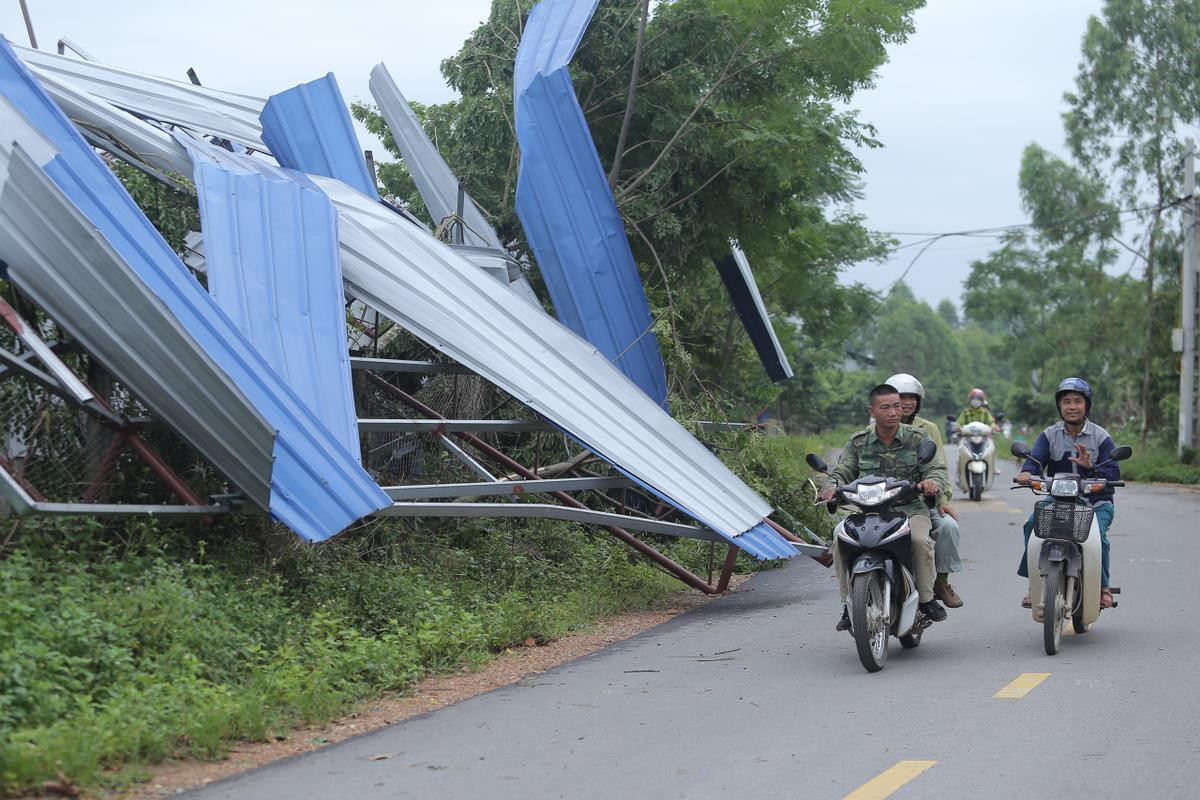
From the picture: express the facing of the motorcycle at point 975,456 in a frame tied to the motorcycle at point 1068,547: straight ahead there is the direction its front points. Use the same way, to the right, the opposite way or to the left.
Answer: the same way

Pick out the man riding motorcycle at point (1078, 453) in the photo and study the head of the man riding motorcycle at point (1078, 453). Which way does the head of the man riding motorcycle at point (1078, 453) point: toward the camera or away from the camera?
toward the camera

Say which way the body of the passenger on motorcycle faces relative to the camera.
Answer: toward the camera

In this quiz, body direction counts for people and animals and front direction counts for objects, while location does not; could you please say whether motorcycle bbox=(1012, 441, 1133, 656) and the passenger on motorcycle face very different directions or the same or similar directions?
same or similar directions

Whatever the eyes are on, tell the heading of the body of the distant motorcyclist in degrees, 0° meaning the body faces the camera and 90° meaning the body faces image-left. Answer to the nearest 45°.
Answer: approximately 0°

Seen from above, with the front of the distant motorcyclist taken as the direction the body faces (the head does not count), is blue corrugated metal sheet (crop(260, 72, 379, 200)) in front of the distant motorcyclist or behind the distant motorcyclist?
in front

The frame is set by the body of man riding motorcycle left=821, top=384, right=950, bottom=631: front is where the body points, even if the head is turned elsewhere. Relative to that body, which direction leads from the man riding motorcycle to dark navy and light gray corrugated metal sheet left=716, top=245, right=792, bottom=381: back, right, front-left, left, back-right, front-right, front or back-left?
back

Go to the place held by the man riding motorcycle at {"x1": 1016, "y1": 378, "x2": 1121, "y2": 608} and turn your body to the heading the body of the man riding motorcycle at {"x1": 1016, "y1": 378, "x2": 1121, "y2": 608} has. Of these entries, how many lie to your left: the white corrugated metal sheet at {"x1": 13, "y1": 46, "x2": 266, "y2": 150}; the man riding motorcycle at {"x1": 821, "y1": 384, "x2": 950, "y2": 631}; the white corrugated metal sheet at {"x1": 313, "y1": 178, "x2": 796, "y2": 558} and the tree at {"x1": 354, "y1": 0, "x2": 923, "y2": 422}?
0

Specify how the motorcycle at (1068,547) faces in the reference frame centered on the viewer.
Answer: facing the viewer

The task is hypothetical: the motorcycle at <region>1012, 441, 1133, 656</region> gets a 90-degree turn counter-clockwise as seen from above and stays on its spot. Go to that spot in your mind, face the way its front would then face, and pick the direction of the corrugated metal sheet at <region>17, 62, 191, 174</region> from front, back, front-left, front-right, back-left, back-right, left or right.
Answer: back

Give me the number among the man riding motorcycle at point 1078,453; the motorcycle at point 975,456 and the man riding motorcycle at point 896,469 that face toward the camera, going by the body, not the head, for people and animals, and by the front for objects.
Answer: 3

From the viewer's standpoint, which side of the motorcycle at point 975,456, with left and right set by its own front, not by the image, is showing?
front

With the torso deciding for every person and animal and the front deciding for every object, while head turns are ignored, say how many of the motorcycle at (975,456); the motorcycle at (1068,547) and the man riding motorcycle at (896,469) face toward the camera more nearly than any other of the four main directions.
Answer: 3

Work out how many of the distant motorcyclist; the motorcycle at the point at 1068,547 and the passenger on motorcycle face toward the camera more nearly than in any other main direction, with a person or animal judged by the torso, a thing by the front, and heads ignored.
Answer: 3

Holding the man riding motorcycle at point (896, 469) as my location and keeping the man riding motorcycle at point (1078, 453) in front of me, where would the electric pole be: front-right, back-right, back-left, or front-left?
front-left
